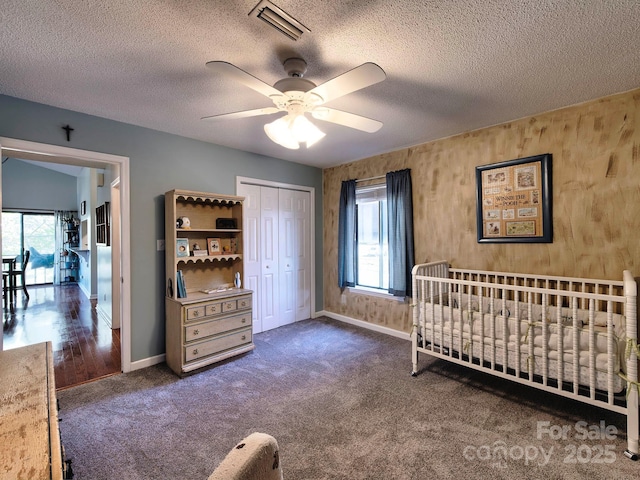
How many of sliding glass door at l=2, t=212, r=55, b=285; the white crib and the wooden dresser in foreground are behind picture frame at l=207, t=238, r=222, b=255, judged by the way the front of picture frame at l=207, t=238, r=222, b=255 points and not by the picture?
1

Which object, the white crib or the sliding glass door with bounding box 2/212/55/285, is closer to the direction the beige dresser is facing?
the white crib

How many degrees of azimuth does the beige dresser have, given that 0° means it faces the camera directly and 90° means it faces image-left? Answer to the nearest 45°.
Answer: approximately 315°

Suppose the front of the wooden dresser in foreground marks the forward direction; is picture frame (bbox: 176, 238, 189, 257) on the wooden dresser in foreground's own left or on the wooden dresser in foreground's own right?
on the wooden dresser in foreground's own left

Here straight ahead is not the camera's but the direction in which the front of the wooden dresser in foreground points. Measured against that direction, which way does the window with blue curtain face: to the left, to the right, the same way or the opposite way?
the opposite way

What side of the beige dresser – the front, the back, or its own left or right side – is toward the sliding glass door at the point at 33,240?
back

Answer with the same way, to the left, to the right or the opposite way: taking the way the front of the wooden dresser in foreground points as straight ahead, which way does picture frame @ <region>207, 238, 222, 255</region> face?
to the right

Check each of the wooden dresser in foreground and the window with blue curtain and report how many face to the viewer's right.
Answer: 1

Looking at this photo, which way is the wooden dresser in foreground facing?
to the viewer's right

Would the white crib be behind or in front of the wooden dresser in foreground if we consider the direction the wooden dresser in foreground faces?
in front

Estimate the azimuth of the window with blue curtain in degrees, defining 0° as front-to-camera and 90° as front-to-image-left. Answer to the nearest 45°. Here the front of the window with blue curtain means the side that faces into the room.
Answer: approximately 45°
